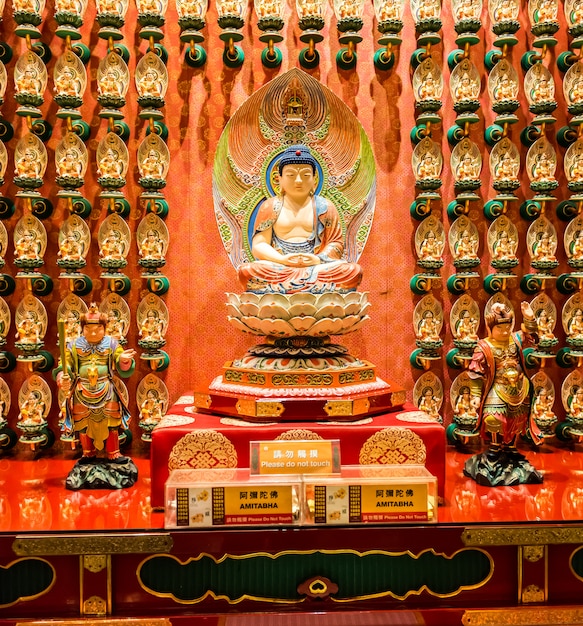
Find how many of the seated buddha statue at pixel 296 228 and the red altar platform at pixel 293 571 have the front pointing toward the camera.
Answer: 2

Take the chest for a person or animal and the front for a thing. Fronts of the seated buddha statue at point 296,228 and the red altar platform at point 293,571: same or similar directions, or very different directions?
same or similar directions

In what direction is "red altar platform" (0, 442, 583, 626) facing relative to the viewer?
toward the camera
